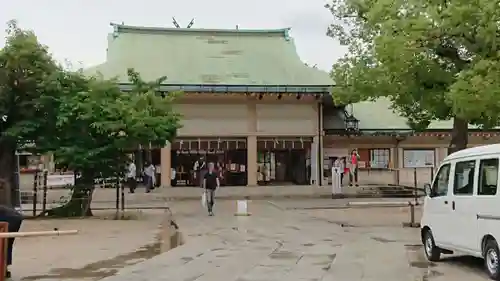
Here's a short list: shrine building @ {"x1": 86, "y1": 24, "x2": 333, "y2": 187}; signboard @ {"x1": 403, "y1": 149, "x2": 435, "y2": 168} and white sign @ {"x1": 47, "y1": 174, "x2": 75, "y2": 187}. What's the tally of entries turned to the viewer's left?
0

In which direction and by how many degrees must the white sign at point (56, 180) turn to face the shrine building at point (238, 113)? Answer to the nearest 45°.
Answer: approximately 90° to its left

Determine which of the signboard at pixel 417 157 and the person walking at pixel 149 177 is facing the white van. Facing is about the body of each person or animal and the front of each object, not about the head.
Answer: the signboard

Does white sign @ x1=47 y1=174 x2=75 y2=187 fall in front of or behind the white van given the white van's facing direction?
in front

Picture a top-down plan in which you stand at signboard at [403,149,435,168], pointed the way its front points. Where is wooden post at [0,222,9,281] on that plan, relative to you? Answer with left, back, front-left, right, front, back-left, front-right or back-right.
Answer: front

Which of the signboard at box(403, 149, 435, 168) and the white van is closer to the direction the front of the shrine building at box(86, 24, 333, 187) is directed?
the white van

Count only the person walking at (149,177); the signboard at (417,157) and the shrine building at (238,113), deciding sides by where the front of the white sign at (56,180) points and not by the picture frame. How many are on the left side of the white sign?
3

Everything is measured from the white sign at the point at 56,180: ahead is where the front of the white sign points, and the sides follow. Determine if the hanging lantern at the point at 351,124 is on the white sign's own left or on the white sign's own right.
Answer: on the white sign's own left

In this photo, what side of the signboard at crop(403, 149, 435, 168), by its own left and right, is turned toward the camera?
front

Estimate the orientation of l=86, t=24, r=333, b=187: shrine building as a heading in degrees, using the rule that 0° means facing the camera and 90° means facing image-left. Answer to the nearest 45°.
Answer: approximately 0°

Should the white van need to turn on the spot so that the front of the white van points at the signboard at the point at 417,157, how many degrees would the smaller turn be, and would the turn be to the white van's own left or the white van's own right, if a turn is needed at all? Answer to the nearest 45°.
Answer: approximately 45° to the white van's own right

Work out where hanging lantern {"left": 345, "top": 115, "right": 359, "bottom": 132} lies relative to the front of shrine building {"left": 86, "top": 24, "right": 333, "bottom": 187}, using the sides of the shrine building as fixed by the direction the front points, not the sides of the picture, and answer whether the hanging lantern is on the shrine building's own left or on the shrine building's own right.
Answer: on the shrine building's own left

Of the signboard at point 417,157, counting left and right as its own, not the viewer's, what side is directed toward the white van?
front

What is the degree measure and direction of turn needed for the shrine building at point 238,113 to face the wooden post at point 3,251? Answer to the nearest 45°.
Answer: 0° — it already faces it
